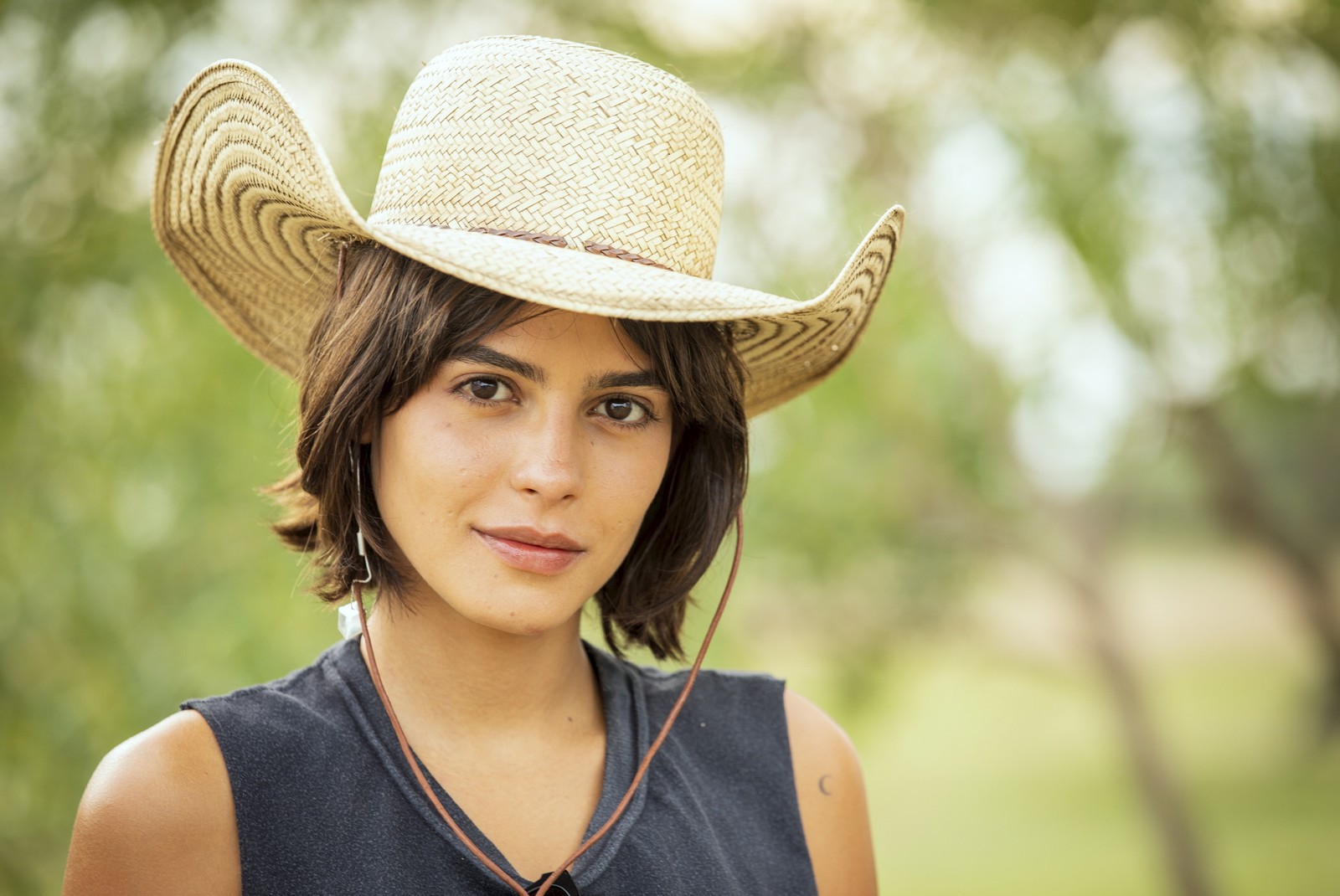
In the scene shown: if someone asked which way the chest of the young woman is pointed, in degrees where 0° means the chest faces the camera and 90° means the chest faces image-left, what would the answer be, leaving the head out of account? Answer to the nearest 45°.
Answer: approximately 0°

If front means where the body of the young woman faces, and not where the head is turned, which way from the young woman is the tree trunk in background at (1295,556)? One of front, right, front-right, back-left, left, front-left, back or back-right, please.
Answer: back-left

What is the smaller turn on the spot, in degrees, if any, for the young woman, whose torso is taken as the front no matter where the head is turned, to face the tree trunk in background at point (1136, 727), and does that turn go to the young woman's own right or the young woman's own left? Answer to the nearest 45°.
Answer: approximately 135° to the young woman's own left
